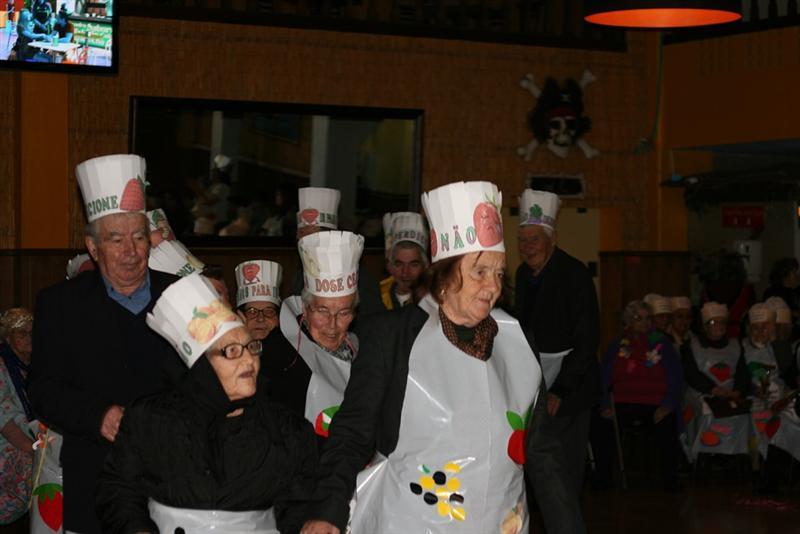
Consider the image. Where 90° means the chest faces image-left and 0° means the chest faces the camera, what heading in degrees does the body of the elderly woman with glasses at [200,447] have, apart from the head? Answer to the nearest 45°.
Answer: approximately 315°

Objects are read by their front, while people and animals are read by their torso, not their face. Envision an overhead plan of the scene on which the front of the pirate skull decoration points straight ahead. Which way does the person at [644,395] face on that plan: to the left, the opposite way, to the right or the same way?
the same way

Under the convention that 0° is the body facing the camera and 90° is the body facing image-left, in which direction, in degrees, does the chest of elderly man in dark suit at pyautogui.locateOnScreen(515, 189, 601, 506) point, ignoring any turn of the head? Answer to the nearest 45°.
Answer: approximately 45°

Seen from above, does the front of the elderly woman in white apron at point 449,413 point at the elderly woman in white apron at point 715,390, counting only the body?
no

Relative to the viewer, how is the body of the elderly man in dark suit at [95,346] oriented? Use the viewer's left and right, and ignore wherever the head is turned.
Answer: facing the viewer and to the right of the viewer

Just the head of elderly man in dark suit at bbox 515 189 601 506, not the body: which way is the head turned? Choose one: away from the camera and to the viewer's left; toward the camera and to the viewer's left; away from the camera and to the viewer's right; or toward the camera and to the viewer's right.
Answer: toward the camera and to the viewer's left

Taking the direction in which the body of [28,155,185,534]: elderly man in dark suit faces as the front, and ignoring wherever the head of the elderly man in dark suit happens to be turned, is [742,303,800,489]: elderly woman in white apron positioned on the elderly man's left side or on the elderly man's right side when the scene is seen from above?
on the elderly man's left side

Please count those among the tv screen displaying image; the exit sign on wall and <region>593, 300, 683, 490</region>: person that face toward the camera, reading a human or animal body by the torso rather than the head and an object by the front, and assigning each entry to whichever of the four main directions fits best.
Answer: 3

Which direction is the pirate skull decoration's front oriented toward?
toward the camera

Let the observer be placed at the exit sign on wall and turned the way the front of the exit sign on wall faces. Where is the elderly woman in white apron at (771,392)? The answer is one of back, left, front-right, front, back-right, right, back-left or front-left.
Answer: front

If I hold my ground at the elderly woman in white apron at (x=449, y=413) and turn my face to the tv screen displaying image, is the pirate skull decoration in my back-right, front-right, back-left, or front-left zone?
front-right

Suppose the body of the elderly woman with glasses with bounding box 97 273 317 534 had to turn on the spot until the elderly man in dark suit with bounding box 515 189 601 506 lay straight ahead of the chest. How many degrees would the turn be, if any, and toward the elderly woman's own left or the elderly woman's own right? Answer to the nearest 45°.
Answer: approximately 90° to the elderly woman's own left

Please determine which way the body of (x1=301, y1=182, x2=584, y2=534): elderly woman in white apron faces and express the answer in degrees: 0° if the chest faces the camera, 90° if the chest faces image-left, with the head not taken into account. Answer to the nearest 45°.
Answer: approximately 315°

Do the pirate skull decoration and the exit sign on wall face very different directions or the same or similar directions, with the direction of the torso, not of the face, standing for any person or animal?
same or similar directions
